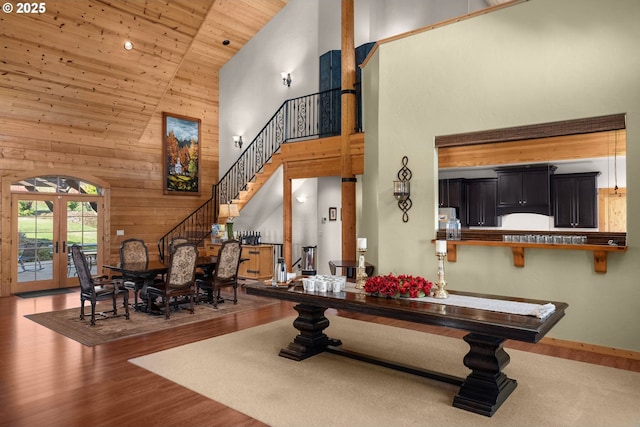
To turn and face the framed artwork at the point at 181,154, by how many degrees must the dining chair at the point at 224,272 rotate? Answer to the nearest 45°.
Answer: approximately 45° to its right

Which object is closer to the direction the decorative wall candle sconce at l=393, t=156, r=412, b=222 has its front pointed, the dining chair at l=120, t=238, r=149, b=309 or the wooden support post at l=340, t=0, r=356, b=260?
the dining chair

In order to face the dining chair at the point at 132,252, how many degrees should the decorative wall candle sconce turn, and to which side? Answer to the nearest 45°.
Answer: approximately 45° to its right

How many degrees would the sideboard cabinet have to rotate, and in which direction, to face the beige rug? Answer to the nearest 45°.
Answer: approximately 45° to its left

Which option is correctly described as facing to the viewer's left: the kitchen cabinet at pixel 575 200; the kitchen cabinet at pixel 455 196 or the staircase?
the staircase

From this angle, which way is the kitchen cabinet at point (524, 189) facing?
toward the camera

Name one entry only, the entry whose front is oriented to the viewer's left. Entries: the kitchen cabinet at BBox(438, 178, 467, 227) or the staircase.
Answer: the staircase

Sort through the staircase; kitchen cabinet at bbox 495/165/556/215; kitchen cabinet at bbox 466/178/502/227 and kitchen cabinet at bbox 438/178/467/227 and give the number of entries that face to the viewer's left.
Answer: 1

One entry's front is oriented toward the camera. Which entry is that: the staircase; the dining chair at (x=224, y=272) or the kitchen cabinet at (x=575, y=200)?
the kitchen cabinet

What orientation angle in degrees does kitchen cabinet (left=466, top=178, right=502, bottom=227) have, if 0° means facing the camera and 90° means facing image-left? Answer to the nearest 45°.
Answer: approximately 0°

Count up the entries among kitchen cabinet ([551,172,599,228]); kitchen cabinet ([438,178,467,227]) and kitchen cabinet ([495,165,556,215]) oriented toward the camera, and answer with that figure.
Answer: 3

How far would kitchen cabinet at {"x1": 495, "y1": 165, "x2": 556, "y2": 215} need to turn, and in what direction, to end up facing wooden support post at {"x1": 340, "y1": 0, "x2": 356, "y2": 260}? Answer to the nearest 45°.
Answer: approximately 45° to its right

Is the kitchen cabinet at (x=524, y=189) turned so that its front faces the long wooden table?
yes

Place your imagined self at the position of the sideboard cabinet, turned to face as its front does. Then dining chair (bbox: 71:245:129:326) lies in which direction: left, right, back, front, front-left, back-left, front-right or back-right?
front

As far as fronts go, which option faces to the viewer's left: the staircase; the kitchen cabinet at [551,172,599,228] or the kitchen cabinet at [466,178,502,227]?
the staircase

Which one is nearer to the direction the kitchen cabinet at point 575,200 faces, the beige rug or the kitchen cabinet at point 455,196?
the beige rug

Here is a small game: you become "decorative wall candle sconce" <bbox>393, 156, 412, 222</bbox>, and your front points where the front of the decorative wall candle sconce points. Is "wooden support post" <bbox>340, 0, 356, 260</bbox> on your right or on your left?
on your right

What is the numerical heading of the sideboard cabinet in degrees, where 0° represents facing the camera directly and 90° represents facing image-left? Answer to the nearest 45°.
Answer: approximately 45°

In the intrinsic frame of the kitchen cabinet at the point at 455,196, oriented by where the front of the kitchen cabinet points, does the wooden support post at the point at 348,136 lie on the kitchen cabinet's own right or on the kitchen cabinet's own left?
on the kitchen cabinet's own right

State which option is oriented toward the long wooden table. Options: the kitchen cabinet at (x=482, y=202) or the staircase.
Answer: the kitchen cabinet

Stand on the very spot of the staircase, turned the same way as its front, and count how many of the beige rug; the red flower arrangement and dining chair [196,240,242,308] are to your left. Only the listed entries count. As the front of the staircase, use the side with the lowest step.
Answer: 3

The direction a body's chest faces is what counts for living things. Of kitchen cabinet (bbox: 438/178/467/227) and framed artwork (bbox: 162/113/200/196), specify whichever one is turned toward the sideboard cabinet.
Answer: the framed artwork

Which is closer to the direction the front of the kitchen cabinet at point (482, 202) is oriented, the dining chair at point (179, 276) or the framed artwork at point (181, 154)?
the dining chair
